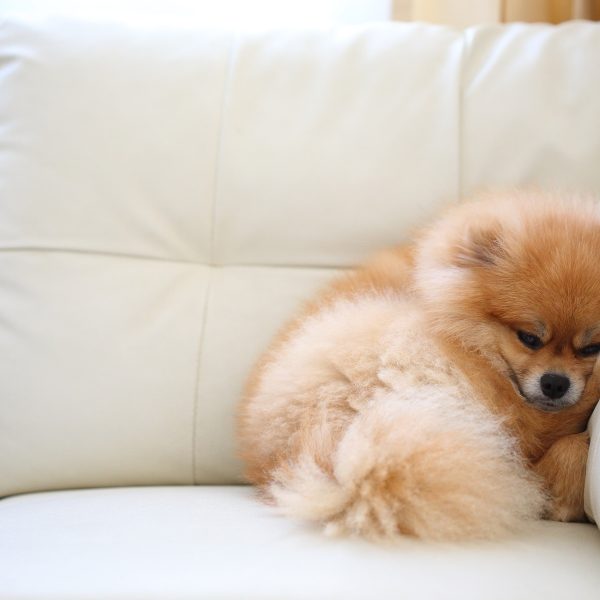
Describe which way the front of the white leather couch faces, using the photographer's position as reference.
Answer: facing the viewer

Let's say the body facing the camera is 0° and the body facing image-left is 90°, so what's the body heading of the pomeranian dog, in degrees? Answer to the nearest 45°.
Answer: approximately 270°
